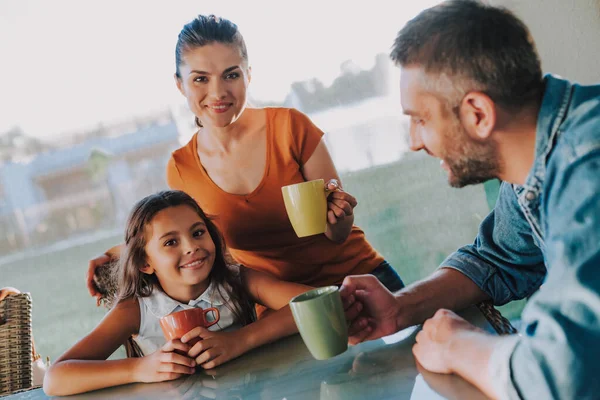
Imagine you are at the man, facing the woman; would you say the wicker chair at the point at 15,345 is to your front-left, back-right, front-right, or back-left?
front-left

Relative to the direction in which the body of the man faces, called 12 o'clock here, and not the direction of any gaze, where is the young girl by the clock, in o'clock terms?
The young girl is roughly at 1 o'clock from the man.

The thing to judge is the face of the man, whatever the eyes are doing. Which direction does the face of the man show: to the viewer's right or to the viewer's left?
to the viewer's left

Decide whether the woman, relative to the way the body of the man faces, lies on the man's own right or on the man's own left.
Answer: on the man's own right

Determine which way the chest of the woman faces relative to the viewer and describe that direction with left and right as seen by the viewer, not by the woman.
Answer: facing the viewer

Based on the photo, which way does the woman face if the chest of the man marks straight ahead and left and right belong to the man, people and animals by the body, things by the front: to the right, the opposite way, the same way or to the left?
to the left

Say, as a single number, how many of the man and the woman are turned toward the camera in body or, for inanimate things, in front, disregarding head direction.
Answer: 1

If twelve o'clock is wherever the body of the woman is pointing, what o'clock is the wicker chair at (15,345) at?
The wicker chair is roughly at 3 o'clock from the woman.

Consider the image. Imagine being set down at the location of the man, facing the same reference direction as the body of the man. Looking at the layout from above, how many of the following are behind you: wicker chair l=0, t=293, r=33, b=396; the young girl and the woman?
0

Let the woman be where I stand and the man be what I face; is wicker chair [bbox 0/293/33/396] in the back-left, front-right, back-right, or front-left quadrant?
back-right

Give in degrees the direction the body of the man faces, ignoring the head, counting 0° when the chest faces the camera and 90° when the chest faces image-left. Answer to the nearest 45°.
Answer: approximately 90°

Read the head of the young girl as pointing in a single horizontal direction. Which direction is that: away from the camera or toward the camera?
toward the camera

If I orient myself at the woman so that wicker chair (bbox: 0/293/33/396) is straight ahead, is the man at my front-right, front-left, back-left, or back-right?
back-left
